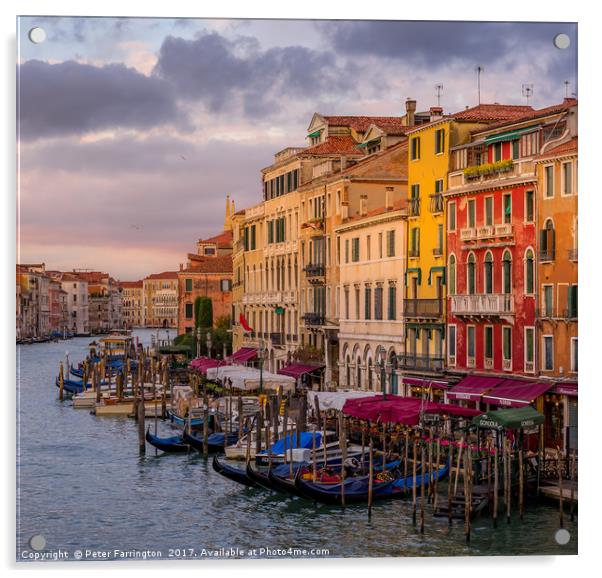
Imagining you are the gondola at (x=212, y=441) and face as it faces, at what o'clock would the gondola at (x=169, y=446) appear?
the gondola at (x=169, y=446) is roughly at 12 o'clock from the gondola at (x=212, y=441).

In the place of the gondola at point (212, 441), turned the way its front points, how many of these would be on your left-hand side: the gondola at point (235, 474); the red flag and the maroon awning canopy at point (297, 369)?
1

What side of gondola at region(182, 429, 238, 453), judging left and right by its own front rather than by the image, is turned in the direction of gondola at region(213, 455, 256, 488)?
left

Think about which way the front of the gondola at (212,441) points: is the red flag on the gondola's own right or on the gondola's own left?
on the gondola's own right

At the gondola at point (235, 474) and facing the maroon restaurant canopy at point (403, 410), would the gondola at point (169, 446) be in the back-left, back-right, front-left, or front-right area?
back-left

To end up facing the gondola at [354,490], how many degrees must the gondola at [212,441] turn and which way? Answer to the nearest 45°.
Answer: approximately 90° to its left

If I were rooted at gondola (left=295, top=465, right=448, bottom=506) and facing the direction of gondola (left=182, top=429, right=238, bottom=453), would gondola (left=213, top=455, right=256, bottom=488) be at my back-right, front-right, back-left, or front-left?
front-left

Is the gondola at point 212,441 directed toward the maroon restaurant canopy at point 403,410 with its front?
no

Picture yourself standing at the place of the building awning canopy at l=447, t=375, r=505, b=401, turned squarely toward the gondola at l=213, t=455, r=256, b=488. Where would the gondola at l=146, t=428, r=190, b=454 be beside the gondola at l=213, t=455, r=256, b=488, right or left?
right

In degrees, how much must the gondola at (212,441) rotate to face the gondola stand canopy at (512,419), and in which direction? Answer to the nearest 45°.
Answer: approximately 135° to its left

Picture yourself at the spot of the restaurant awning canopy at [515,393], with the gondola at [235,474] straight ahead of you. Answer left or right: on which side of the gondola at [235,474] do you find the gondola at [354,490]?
left

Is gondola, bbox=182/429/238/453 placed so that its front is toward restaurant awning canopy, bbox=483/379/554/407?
no

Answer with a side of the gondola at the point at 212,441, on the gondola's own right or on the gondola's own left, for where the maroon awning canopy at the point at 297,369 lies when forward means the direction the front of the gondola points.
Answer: on the gondola's own right

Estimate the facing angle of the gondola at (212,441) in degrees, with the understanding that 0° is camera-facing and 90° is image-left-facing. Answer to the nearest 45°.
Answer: approximately 90°
